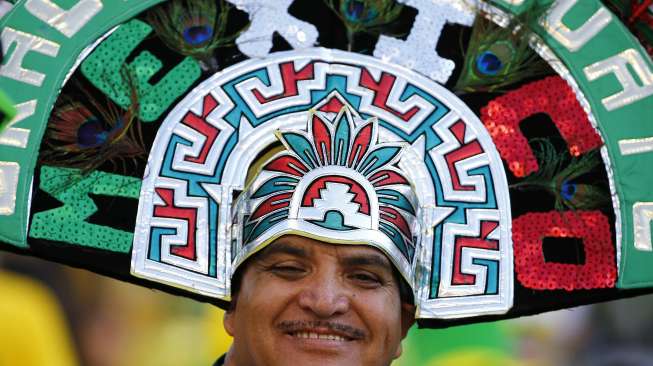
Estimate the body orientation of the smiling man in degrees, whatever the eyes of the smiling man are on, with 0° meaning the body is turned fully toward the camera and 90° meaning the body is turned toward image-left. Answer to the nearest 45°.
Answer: approximately 0°
